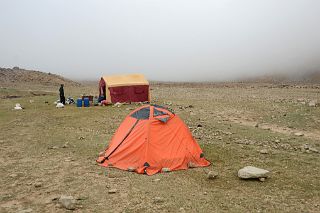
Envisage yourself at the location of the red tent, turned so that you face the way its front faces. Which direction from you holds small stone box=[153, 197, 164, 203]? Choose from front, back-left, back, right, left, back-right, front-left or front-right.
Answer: left

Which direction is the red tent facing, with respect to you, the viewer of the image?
facing to the left of the viewer

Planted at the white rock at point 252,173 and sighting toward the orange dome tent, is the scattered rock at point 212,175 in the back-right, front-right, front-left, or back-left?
front-left

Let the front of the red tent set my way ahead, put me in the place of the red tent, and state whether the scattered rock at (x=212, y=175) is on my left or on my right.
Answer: on my left
